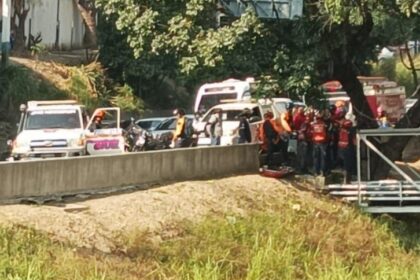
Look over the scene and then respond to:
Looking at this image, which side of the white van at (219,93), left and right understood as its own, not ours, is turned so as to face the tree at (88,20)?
right

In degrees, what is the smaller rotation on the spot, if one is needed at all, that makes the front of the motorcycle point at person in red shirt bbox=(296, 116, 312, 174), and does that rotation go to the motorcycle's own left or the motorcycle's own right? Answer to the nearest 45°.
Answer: approximately 90° to the motorcycle's own left

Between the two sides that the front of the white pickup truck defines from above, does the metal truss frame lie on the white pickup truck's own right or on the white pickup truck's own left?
on the white pickup truck's own left

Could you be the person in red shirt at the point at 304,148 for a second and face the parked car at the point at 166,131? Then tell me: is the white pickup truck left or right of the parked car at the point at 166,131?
left

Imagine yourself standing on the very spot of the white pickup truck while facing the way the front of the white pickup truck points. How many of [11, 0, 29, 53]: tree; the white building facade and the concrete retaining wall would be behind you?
2
